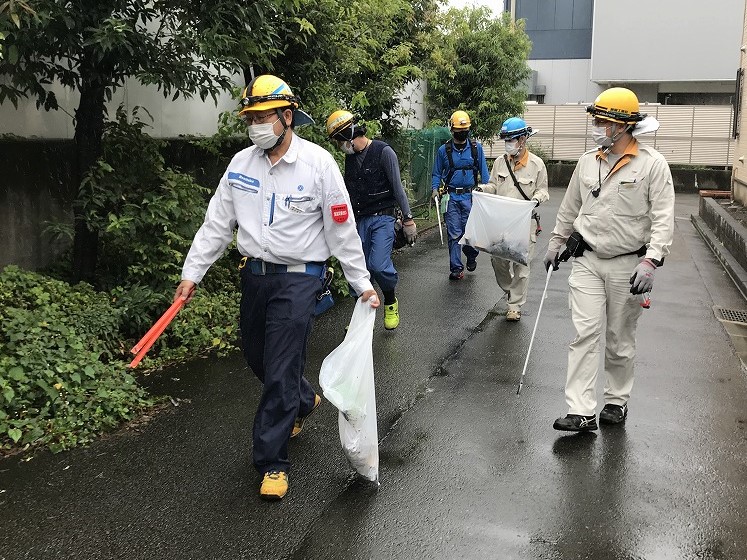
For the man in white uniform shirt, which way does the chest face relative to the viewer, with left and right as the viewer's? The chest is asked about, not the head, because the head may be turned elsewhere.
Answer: facing the viewer and to the left of the viewer

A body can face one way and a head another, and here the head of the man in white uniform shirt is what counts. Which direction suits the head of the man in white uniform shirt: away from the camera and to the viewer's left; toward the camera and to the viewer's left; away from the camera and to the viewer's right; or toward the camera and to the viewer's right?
toward the camera and to the viewer's left

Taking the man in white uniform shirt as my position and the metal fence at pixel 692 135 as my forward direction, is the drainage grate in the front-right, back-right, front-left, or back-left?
front-right

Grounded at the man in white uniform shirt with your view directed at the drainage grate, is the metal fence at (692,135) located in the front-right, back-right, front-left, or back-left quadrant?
front-left

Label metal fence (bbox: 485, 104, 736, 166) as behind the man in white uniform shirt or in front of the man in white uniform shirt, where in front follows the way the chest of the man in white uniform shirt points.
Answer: behind

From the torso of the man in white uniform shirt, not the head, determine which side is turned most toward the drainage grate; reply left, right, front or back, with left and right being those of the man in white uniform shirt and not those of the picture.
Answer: back
